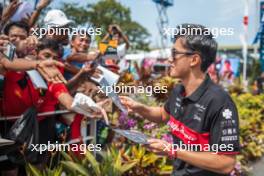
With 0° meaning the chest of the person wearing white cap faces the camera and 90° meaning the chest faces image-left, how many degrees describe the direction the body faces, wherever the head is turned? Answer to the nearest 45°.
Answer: approximately 315°

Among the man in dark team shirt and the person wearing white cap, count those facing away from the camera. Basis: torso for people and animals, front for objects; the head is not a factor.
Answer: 0

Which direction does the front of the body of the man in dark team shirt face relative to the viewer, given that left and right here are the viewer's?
facing the viewer and to the left of the viewer

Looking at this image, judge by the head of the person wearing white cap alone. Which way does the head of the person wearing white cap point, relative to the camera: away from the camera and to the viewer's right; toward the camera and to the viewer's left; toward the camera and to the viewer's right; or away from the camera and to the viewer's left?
toward the camera and to the viewer's right

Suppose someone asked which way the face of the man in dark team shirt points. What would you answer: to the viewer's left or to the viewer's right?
to the viewer's left

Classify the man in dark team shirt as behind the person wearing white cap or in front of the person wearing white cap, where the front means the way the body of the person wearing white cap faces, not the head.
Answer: in front

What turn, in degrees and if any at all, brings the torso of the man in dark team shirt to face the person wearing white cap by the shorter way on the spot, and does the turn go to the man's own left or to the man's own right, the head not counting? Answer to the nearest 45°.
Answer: approximately 90° to the man's own right
